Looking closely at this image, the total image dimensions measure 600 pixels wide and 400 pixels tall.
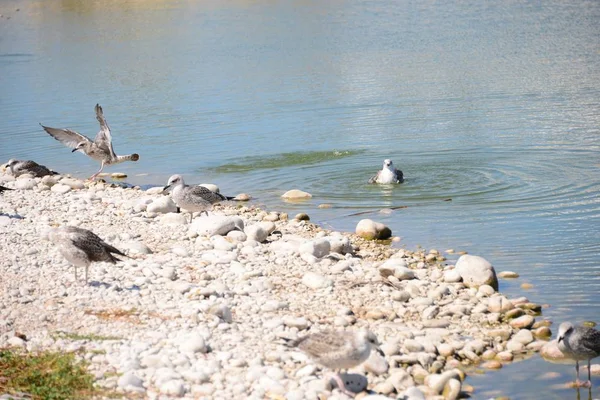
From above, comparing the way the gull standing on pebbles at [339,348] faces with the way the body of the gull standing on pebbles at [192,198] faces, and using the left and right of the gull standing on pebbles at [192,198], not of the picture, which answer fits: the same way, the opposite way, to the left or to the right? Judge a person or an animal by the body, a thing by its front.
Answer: the opposite way

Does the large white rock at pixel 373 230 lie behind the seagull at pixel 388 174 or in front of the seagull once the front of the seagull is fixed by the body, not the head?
in front

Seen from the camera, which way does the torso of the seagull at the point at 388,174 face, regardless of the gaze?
toward the camera

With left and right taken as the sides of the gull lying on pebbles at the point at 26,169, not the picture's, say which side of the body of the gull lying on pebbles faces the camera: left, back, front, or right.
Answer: left

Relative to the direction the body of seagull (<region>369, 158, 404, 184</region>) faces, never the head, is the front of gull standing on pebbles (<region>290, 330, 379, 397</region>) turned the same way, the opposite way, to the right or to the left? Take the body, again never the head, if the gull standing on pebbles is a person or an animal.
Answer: to the left

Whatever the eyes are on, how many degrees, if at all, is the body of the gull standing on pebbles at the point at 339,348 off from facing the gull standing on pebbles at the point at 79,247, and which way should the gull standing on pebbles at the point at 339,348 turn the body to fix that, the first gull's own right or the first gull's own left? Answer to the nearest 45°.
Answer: approximately 135° to the first gull's own left

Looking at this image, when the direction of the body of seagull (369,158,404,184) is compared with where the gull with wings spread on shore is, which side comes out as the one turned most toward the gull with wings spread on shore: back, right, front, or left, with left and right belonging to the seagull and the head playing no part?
right

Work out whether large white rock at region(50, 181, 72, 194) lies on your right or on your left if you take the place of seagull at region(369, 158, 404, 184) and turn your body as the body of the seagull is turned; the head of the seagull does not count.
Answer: on your right

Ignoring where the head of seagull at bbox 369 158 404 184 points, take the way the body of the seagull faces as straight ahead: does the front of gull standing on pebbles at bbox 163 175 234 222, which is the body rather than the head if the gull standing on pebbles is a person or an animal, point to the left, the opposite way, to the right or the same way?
to the right

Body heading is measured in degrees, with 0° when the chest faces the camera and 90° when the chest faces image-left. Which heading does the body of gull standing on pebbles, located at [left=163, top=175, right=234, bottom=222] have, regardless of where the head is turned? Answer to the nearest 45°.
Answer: approximately 90°

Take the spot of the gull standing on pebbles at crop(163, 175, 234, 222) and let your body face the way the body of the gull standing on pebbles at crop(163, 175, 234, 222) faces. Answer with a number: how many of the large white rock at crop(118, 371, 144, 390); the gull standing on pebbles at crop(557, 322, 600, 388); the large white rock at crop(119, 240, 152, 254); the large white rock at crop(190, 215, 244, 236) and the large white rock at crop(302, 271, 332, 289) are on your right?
0

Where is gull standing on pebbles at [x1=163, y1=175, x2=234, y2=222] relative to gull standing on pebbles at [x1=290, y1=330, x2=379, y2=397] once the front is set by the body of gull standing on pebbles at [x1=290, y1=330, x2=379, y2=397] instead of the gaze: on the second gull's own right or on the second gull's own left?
on the second gull's own left

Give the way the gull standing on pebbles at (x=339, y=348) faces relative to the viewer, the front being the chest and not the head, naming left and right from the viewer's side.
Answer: facing to the right of the viewer

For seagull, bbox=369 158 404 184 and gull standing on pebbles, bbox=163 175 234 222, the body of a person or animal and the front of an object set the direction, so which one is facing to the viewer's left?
the gull standing on pebbles

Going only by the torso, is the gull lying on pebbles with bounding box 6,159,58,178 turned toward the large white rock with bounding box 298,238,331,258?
no
